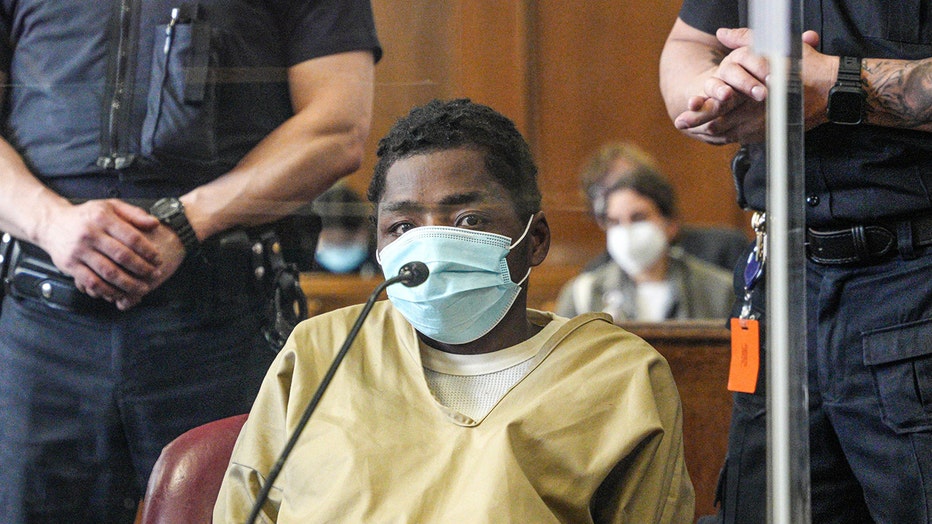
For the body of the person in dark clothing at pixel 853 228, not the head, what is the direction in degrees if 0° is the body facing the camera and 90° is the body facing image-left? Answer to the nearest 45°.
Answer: approximately 45°

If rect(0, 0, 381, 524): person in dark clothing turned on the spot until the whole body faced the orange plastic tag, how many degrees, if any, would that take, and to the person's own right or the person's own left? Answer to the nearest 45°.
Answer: approximately 45° to the person's own left

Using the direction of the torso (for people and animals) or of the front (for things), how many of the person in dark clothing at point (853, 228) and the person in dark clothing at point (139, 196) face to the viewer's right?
0

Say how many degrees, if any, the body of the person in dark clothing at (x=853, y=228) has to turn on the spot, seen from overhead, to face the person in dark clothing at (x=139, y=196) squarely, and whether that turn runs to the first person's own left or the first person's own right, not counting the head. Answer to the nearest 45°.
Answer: approximately 45° to the first person's own right

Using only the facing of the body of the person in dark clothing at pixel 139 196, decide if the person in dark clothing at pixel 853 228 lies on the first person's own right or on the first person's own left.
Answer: on the first person's own left

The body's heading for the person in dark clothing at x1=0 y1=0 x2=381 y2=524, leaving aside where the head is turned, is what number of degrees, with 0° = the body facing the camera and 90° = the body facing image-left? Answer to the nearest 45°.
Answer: approximately 0°

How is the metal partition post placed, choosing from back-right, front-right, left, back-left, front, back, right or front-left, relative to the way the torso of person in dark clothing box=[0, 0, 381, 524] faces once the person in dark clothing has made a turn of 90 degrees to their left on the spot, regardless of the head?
front-right
